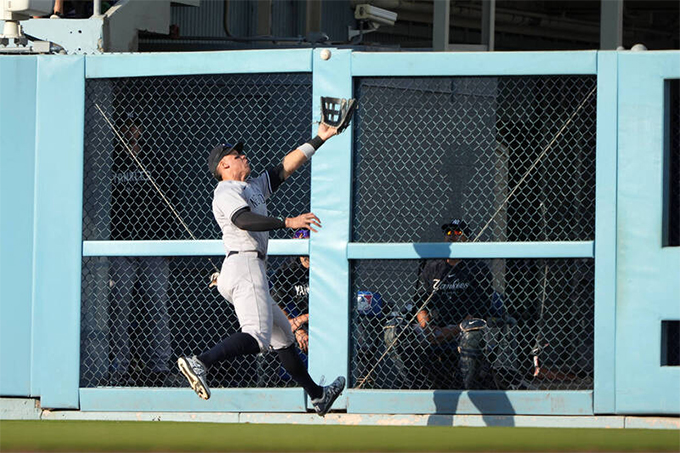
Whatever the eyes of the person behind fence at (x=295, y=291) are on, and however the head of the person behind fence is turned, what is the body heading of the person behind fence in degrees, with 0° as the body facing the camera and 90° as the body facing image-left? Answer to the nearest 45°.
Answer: approximately 0°

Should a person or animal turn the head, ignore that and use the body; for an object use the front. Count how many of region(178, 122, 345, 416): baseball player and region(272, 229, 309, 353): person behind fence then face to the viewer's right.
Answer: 1

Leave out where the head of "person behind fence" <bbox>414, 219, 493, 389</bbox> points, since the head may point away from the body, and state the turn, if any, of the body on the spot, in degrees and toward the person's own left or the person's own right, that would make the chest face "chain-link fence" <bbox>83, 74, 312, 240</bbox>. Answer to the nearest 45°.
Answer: approximately 90° to the person's own right

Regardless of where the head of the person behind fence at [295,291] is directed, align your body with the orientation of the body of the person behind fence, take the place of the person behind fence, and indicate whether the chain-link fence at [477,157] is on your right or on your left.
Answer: on your left

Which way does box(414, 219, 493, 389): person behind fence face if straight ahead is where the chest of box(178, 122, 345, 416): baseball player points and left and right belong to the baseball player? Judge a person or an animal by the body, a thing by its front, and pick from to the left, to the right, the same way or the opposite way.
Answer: to the right

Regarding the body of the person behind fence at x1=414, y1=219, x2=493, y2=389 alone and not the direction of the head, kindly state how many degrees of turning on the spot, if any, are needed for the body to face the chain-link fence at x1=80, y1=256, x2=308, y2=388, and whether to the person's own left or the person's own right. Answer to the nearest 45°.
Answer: approximately 90° to the person's own right

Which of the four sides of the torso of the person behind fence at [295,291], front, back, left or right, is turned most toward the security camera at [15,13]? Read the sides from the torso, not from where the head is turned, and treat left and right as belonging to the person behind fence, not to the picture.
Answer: right

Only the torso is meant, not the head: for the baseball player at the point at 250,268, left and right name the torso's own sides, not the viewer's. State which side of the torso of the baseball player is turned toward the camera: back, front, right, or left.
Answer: right

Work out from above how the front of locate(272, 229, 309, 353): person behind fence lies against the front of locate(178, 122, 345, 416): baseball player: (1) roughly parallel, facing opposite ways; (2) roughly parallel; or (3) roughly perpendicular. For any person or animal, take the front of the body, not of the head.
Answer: roughly perpendicular
